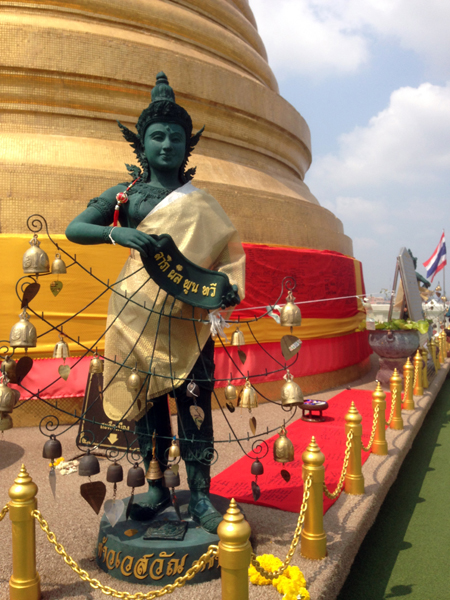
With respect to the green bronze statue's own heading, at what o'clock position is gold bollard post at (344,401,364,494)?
The gold bollard post is roughly at 8 o'clock from the green bronze statue.

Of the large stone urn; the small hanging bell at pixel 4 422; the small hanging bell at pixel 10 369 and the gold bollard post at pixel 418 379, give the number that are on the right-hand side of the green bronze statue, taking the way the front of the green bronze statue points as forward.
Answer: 2

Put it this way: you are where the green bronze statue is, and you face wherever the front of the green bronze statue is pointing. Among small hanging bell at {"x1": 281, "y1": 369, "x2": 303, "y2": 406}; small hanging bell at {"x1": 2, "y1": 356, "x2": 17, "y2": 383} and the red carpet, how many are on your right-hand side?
1

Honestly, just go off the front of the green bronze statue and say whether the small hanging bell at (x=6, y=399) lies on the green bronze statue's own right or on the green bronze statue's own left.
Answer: on the green bronze statue's own right

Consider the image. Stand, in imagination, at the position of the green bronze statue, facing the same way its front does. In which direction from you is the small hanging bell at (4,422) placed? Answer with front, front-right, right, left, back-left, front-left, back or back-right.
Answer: right

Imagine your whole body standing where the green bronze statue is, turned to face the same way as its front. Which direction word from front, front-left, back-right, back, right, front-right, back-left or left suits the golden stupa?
back

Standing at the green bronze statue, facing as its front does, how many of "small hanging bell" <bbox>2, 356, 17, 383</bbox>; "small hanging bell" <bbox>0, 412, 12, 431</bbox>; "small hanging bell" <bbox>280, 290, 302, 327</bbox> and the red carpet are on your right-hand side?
2

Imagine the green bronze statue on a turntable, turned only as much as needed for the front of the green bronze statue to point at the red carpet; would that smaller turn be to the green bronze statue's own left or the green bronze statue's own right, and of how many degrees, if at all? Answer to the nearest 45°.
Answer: approximately 135° to the green bronze statue's own left

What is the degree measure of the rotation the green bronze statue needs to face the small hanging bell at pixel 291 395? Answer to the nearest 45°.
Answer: approximately 45° to its left

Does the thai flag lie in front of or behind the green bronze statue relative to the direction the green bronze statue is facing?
behind

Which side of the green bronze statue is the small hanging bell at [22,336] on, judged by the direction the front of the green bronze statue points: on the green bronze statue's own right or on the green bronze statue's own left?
on the green bronze statue's own right

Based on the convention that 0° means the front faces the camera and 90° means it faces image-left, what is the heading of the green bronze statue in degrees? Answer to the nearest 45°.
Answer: approximately 0°
